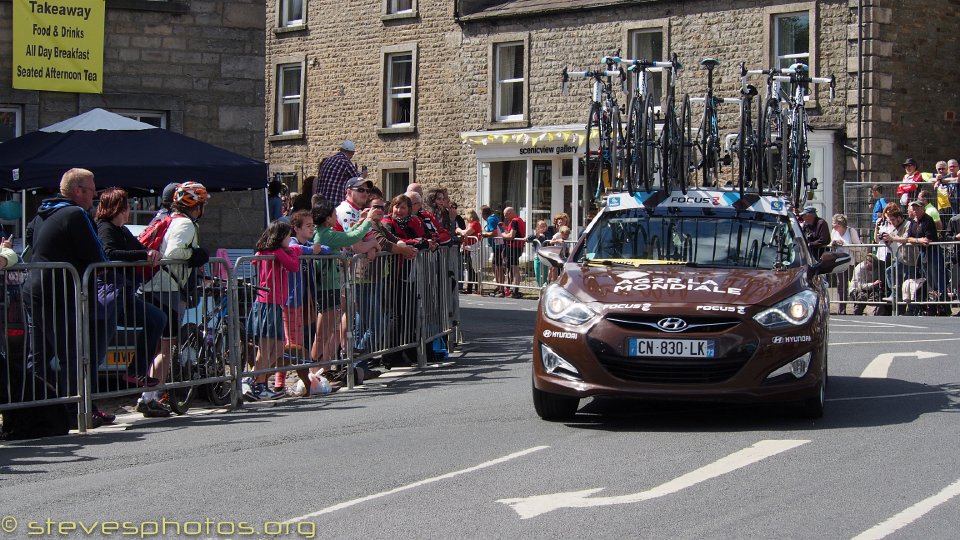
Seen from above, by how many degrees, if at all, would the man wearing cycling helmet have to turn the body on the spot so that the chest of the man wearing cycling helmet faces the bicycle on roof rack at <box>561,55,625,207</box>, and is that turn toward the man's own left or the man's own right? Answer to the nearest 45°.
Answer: approximately 45° to the man's own left

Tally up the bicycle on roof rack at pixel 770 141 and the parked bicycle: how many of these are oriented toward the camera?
1

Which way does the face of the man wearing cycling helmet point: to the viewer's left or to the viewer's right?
to the viewer's right

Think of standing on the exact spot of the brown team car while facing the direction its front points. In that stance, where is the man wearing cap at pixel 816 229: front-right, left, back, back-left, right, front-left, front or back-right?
back

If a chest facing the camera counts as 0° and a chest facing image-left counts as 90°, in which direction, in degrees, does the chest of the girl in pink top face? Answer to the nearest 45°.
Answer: approximately 270°

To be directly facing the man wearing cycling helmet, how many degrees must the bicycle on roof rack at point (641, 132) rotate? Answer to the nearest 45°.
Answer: approximately 45° to its right

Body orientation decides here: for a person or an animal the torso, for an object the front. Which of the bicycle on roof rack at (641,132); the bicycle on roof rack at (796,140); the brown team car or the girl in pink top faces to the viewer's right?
the girl in pink top

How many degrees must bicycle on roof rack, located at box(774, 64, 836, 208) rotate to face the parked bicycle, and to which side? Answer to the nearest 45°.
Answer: approximately 45° to its right

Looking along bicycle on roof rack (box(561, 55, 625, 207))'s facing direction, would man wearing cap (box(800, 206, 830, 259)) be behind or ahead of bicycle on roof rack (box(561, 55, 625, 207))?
behind

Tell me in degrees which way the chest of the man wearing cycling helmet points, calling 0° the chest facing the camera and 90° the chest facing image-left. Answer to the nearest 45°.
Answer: approximately 270°

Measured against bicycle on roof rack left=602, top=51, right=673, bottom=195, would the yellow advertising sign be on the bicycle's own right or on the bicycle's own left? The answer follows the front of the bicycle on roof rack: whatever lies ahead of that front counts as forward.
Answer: on the bicycle's own right

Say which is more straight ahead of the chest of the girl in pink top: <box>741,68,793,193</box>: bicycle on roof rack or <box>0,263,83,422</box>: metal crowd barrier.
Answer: the bicycle on roof rack

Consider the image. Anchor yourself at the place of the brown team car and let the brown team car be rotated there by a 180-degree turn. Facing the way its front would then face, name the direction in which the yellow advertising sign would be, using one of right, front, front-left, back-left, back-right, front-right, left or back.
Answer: front-left
